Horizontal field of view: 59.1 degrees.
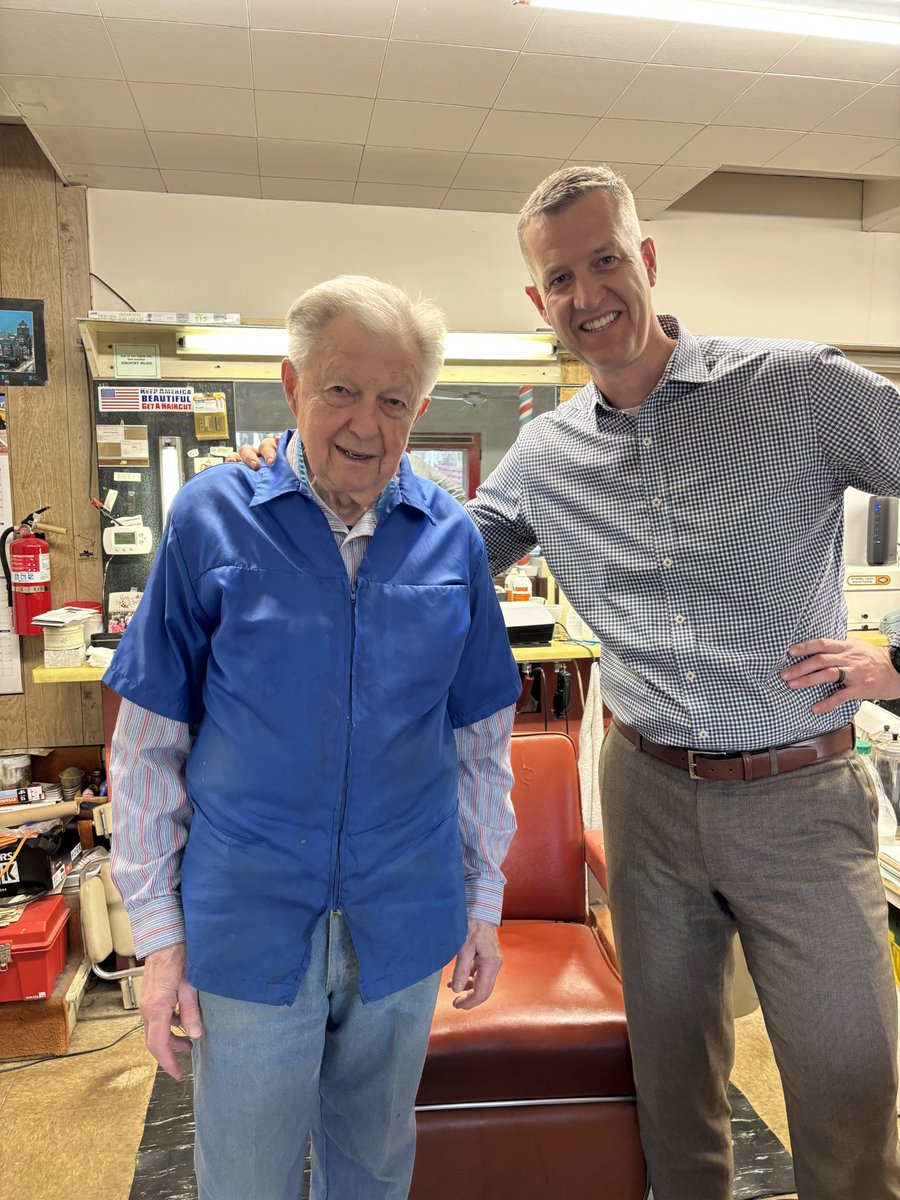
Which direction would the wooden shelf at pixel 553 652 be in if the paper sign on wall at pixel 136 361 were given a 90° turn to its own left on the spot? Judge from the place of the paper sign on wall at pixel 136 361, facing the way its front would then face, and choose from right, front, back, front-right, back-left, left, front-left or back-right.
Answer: front-right

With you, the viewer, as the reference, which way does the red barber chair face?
facing the viewer

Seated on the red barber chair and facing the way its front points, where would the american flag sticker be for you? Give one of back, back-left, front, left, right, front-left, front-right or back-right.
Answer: back-right

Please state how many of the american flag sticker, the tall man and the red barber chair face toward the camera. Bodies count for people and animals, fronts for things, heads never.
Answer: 3

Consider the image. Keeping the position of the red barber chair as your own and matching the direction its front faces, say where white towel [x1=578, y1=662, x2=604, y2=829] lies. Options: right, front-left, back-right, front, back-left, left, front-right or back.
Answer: back

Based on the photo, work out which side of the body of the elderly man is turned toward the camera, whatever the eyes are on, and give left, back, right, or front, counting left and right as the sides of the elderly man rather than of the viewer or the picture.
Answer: front

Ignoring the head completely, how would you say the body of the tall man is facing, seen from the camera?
toward the camera
